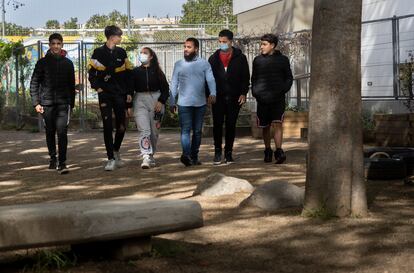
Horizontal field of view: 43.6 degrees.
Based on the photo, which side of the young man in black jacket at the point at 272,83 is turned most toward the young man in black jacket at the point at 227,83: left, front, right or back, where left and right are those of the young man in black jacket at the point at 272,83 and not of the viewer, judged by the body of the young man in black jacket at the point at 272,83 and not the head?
right

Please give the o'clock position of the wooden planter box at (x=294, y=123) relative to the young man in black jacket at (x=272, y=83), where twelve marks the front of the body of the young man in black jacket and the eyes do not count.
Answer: The wooden planter box is roughly at 6 o'clock from the young man in black jacket.

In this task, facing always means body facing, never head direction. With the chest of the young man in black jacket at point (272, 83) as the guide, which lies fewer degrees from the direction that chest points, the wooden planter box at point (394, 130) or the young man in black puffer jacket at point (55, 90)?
the young man in black puffer jacket

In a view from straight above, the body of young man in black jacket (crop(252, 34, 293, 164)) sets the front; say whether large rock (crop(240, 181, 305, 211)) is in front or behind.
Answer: in front

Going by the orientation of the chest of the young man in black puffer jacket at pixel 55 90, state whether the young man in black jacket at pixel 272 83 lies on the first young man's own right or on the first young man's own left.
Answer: on the first young man's own left

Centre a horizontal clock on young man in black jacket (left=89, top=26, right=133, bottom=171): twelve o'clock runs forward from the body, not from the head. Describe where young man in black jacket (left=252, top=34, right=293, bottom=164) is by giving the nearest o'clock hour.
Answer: young man in black jacket (left=252, top=34, right=293, bottom=164) is roughly at 9 o'clock from young man in black jacket (left=89, top=26, right=133, bottom=171).
